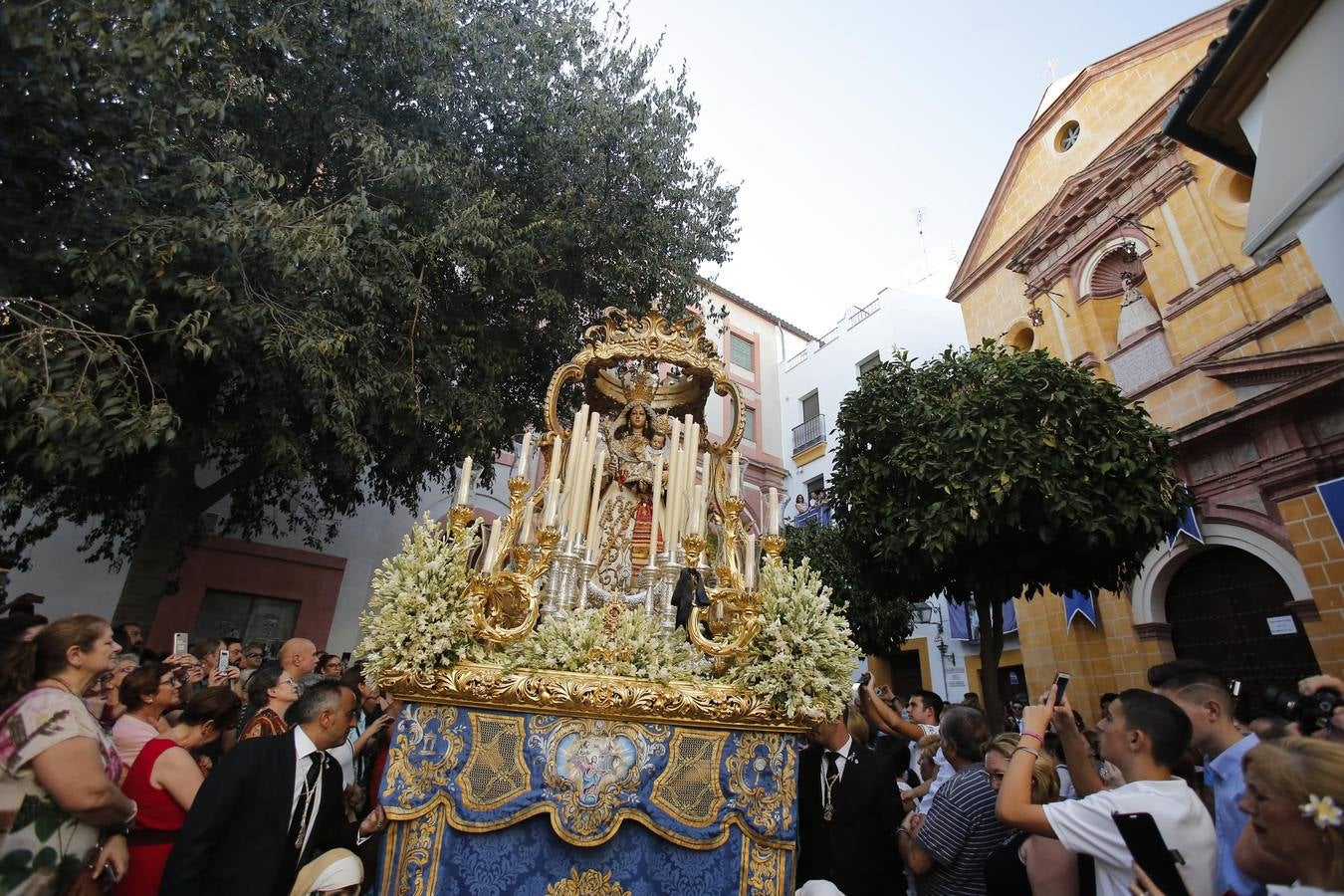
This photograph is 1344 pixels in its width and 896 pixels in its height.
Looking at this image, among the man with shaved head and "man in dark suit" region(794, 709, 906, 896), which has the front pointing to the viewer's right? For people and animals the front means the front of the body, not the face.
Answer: the man with shaved head

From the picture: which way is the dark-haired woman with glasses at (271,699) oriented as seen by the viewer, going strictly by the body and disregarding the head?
to the viewer's right

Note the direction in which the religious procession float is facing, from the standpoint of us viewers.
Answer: facing the viewer

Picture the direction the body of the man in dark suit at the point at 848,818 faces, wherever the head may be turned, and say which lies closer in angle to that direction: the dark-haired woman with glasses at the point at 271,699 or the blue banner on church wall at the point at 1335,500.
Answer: the dark-haired woman with glasses

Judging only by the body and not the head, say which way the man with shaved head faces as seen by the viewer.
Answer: to the viewer's right

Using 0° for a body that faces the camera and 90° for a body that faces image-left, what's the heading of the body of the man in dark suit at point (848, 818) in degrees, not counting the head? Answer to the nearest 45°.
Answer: approximately 45°

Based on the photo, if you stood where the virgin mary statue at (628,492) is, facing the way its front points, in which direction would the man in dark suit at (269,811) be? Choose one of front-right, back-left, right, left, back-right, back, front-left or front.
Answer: front-right

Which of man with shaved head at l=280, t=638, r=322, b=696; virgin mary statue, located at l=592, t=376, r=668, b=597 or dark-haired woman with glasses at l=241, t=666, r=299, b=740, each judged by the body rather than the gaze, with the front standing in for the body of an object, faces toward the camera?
the virgin mary statue

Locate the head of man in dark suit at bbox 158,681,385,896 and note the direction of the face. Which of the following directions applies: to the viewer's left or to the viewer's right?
to the viewer's right

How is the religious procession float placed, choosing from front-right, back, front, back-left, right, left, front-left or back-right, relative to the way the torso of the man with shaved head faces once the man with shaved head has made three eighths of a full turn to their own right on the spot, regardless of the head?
left

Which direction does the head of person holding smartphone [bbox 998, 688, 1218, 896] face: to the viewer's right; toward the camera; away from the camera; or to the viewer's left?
to the viewer's left

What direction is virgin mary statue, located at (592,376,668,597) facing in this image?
toward the camera
